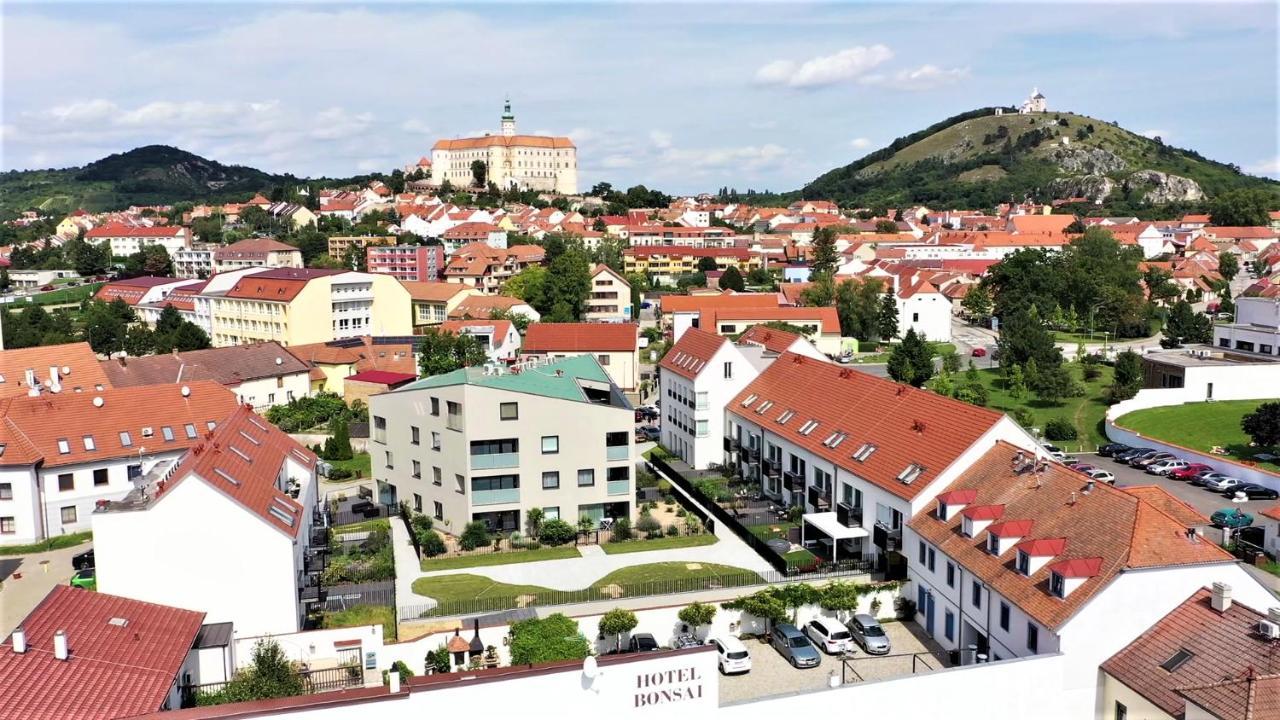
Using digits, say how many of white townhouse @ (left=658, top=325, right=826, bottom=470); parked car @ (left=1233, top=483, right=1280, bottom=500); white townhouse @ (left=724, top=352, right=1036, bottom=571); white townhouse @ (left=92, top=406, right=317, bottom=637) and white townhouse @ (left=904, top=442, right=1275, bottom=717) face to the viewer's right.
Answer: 1

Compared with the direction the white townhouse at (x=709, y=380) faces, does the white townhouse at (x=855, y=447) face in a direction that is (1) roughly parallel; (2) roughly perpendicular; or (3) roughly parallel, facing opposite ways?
roughly parallel

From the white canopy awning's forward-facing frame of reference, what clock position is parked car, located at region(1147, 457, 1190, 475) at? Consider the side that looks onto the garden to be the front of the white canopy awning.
The parked car is roughly at 6 o'clock from the white canopy awning.

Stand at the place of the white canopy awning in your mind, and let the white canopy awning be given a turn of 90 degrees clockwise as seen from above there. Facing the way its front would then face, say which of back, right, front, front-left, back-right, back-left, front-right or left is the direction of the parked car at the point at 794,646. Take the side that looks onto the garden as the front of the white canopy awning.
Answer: back-left

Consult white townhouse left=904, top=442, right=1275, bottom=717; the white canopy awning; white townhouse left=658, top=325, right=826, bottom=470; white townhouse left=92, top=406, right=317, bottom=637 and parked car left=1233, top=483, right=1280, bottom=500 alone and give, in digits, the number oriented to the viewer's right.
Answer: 1

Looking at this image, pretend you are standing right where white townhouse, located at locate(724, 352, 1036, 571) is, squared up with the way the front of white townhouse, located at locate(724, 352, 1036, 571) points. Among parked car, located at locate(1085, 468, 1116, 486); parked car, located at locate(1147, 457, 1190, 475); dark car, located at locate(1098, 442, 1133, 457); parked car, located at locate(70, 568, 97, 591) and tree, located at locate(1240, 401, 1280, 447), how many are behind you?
4

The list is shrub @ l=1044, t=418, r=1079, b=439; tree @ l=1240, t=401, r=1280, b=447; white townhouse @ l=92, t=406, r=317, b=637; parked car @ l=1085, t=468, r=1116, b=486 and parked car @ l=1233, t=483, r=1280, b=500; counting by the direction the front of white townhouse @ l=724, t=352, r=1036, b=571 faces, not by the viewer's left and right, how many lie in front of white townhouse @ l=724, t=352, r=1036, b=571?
1

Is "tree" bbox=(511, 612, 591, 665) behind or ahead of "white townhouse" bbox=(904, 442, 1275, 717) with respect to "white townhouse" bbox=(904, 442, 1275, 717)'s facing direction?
ahead

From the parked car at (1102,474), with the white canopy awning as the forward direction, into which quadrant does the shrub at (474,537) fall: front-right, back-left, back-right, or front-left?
front-right

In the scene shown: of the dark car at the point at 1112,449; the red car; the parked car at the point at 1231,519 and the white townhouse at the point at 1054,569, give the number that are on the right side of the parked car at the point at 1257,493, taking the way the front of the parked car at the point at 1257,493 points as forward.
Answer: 2

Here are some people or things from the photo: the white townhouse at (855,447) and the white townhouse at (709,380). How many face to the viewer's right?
0

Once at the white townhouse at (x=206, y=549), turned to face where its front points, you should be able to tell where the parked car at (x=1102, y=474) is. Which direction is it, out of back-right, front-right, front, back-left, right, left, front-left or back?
front

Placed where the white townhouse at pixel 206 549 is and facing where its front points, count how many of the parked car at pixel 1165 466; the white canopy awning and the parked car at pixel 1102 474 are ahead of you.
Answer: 3

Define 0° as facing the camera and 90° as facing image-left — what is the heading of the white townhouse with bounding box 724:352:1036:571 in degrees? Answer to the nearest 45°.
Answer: approximately 45°

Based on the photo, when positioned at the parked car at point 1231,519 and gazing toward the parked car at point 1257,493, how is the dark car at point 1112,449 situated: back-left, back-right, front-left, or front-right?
front-left

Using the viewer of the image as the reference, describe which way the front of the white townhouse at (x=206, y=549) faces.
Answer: facing to the right of the viewer

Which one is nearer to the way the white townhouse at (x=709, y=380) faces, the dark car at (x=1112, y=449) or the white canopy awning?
the white canopy awning

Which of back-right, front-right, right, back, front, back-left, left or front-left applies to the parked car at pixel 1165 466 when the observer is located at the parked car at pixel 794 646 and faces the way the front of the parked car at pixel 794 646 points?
left
